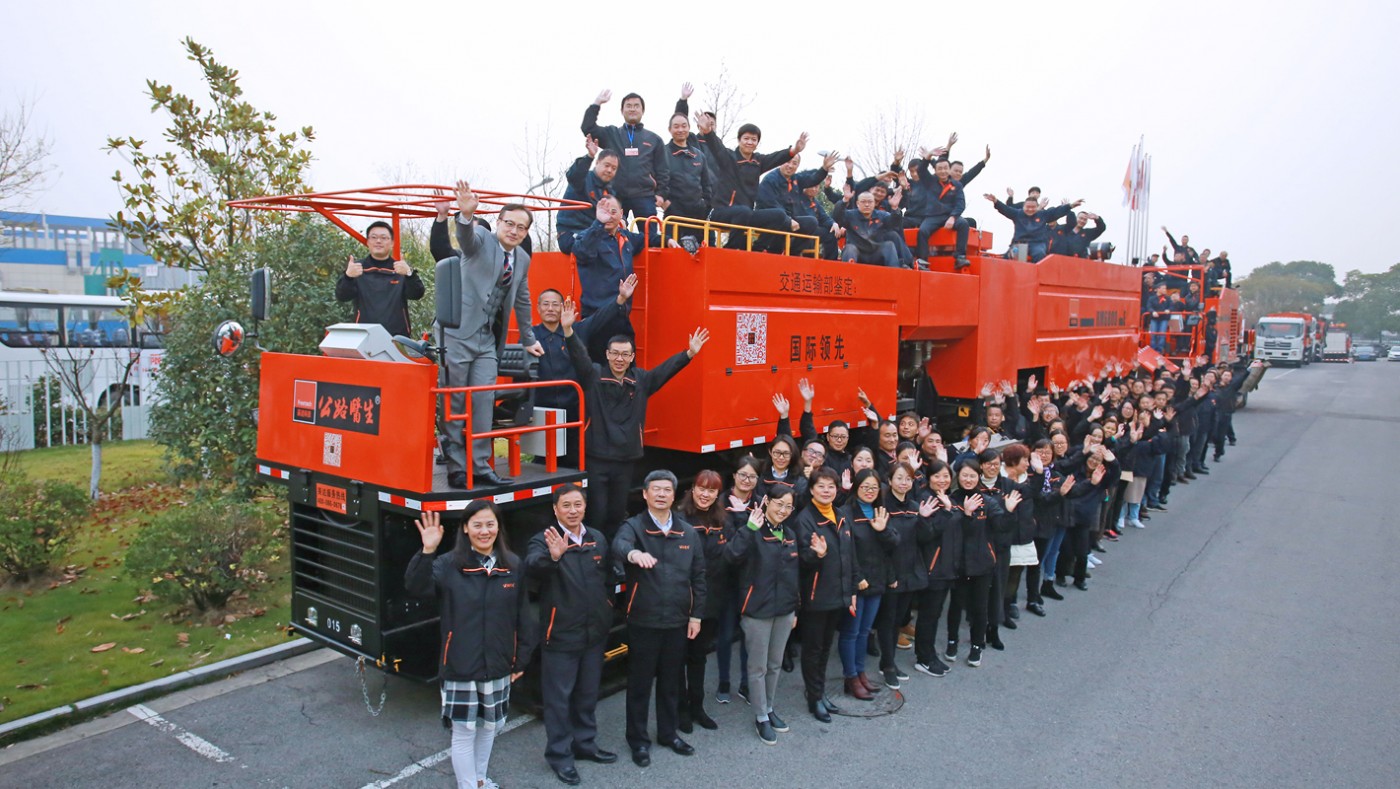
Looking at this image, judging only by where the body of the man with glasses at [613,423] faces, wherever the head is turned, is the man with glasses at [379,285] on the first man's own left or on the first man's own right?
on the first man's own right

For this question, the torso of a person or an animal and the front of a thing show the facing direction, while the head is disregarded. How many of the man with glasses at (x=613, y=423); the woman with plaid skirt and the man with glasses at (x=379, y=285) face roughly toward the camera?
3

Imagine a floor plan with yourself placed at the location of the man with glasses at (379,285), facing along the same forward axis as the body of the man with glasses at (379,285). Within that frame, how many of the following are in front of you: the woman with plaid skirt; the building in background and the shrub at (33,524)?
1

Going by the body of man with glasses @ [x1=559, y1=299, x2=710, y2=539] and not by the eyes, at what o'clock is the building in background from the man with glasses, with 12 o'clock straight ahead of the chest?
The building in background is roughly at 5 o'clock from the man with glasses.

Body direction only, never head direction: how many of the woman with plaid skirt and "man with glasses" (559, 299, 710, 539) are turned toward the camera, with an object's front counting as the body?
2

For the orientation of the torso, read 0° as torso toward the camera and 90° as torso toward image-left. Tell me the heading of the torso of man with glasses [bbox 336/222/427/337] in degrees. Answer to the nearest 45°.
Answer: approximately 0°

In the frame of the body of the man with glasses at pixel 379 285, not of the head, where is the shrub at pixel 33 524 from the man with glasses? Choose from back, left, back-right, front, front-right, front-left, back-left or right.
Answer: back-right

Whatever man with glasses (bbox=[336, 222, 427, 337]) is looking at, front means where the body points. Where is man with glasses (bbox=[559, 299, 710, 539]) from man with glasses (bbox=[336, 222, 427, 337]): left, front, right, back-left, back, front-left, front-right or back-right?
front-left
